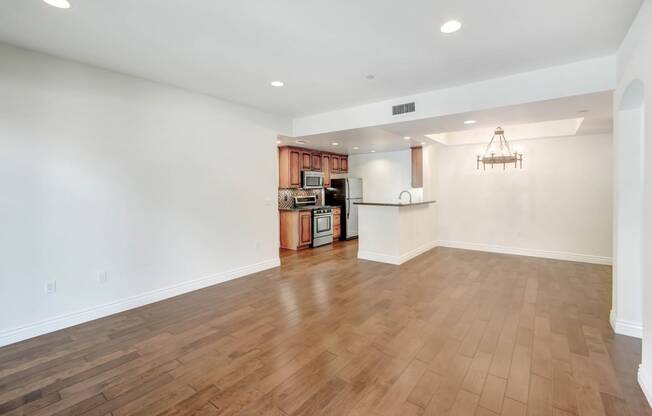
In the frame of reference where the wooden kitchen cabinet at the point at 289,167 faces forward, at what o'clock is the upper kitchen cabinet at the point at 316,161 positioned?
The upper kitchen cabinet is roughly at 9 o'clock from the wooden kitchen cabinet.

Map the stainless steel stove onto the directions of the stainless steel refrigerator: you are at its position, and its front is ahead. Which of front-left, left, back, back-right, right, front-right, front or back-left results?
right

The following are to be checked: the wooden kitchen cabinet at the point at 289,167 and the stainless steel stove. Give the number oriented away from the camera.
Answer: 0

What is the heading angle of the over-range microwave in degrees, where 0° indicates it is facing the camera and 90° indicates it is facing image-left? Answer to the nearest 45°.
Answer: approximately 315°

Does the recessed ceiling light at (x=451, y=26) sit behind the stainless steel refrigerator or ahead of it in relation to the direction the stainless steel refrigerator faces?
ahead
